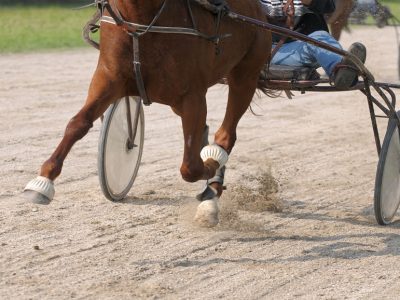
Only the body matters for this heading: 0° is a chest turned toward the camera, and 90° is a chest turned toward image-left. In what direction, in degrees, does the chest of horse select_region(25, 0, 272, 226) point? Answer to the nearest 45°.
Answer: approximately 45°
